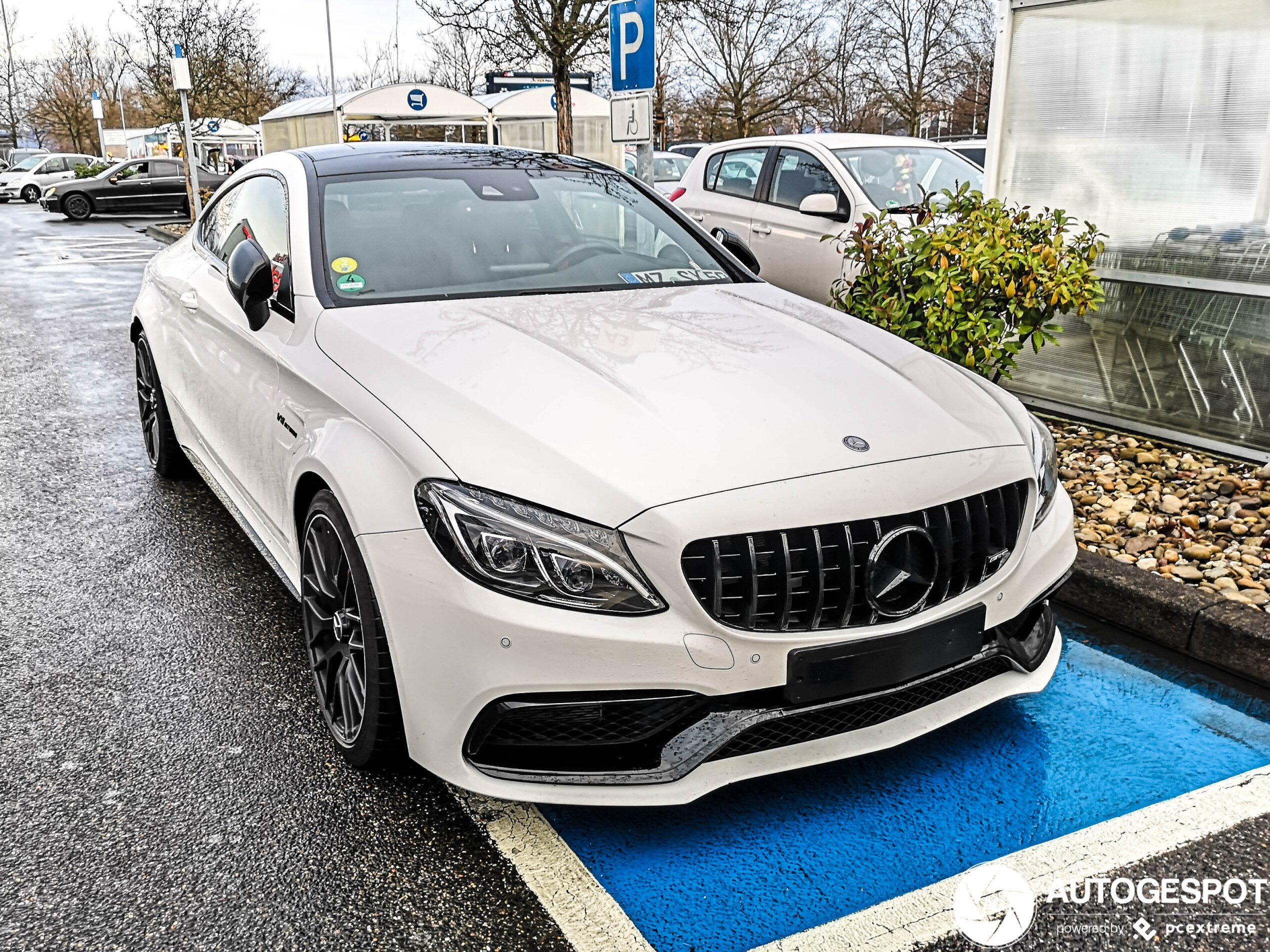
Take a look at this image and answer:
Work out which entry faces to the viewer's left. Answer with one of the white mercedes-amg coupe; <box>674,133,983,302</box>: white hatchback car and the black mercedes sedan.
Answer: the black mercedes sedan

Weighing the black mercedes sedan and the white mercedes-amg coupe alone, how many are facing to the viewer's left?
1

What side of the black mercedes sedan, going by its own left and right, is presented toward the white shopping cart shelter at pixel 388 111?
back

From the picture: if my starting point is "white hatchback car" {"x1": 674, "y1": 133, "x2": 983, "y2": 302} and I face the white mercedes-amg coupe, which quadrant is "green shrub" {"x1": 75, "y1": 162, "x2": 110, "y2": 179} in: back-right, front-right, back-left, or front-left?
back-right

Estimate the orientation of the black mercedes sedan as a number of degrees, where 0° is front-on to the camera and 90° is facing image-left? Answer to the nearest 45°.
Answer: approximately 90°

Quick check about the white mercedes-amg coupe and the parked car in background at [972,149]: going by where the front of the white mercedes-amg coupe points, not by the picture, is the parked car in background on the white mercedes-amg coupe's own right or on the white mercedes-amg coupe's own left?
on the white mercedes-amg coupe's own left

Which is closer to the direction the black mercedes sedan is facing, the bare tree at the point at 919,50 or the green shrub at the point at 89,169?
the green shrub

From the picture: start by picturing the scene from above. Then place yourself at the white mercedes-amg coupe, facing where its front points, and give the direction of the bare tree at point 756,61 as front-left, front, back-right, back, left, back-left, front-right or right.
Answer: back-left

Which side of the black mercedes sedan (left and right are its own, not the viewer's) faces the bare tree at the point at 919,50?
back

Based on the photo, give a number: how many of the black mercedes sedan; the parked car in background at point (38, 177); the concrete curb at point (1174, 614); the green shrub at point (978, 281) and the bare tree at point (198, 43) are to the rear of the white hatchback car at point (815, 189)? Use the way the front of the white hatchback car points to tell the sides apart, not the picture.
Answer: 3

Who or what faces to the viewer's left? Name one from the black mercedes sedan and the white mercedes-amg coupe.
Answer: the black mercedes sedan

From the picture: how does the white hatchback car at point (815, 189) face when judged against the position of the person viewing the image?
facing the viewer and to the right of the viewer
